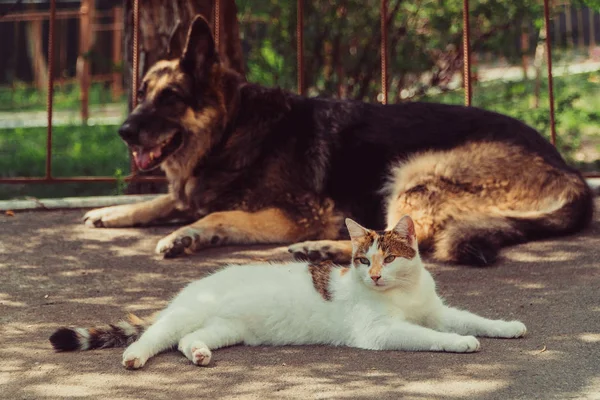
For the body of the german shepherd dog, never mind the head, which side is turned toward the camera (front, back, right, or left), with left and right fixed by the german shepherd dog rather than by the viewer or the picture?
left

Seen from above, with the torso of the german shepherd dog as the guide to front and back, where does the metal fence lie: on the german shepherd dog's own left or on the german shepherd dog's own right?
on the german shepherd dog's own right

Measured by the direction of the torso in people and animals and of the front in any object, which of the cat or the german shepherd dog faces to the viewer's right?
the cat

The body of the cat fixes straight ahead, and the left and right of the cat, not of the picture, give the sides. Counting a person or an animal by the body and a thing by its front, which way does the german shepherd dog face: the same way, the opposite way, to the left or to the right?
the opposite way

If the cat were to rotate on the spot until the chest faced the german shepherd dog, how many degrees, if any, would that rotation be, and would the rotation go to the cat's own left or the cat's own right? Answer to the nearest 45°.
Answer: approximately 90° to the cat's own left

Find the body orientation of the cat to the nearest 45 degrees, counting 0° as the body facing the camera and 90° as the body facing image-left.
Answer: approximately 270°

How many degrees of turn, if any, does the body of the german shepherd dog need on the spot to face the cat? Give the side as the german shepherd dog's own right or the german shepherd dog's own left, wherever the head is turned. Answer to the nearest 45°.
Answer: approximately 90° to the german shepherd dog's own left

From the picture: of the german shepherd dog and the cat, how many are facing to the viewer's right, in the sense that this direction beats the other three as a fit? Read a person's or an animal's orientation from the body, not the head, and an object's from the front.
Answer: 1

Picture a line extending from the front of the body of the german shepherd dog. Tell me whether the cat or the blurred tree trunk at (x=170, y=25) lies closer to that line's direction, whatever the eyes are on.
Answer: the blurred tree trunk

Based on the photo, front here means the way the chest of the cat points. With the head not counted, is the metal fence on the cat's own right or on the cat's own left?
on the cat's own left

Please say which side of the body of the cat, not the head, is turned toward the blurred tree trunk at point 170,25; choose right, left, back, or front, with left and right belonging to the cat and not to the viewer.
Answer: left
